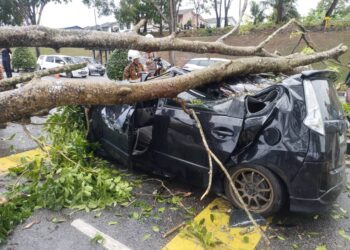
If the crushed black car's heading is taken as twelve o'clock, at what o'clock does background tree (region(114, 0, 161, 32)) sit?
The background tree is roughly at 1 o'clock from the crushed black car.

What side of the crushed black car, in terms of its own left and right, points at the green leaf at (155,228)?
left

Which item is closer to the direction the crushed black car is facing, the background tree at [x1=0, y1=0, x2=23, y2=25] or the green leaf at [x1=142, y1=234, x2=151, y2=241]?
the background tree

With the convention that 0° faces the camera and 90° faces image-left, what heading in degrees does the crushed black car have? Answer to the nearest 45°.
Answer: approximately 135°

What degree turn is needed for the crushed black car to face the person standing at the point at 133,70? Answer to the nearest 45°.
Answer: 0° — it already faces them
